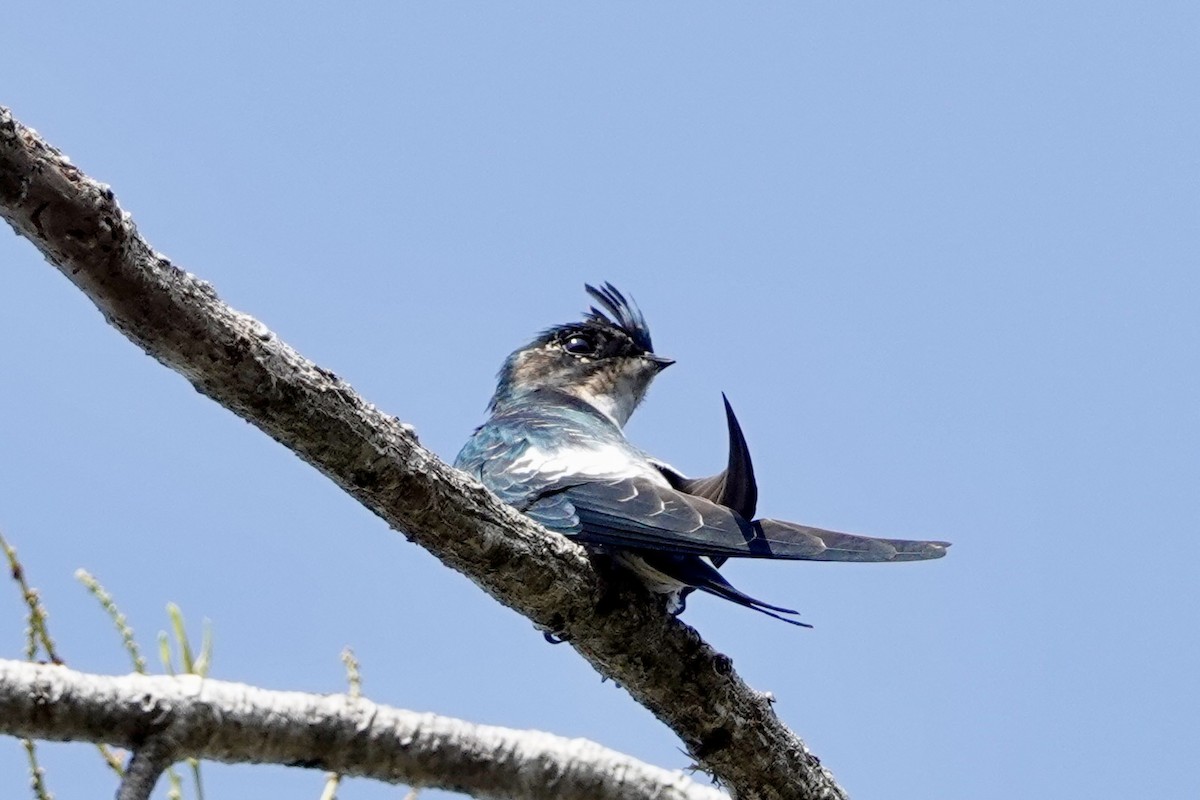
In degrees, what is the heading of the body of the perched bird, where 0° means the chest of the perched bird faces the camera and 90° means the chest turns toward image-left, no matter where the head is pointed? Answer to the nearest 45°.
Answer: approximately 90°
